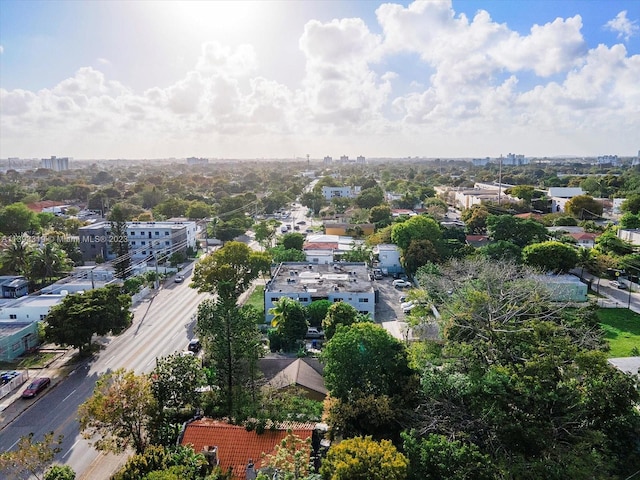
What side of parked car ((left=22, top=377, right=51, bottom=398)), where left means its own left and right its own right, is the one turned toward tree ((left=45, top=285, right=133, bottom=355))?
back

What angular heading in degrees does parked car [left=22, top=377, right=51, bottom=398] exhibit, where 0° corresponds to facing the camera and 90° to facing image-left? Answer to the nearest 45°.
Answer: approximately 45°

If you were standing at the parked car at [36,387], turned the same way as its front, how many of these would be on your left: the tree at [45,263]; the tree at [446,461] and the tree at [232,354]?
2

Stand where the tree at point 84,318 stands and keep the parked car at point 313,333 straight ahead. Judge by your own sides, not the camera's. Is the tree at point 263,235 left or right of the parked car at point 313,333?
left

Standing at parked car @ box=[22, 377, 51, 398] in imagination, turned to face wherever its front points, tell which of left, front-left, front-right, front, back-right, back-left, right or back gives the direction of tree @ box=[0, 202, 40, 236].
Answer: back-right

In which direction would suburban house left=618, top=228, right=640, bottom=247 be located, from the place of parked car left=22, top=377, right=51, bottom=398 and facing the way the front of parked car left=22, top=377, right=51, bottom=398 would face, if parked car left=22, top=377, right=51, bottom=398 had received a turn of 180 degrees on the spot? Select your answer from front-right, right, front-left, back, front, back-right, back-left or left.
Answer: front-right

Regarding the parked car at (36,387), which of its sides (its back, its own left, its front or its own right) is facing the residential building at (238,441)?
left

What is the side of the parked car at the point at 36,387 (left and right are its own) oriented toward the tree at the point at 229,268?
back

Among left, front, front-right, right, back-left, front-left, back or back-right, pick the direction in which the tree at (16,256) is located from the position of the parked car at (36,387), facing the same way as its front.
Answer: back-right

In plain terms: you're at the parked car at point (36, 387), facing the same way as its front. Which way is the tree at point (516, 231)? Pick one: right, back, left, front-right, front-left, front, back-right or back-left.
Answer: back-left

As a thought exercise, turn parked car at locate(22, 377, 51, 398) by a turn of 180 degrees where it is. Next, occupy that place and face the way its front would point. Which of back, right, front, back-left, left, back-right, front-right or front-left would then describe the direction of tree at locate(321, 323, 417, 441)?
right
